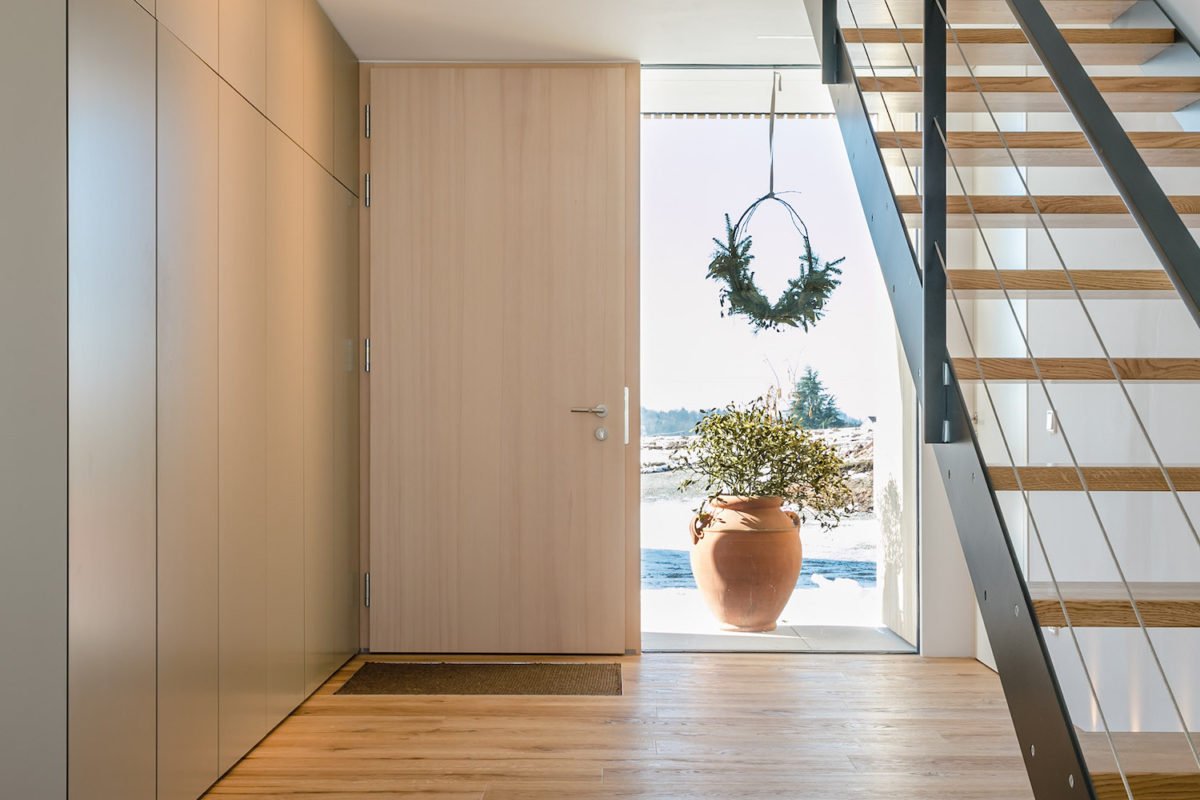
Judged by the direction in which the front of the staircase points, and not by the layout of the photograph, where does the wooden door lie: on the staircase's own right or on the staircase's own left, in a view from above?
on the staircase's own right

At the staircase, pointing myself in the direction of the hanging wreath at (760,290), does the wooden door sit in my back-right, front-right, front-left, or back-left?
front-left

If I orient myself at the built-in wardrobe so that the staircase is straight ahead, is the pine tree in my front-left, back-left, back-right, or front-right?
front-left

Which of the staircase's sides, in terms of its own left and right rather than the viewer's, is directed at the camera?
front

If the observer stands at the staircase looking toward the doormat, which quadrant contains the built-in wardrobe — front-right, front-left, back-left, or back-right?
front-left

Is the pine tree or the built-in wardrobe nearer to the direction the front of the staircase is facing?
the built-in wardrobe

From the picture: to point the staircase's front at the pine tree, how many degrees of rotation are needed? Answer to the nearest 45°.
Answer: approximately 135° to its right

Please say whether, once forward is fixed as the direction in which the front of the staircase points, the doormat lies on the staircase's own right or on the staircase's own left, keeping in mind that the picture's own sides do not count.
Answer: on the staircase's own right
